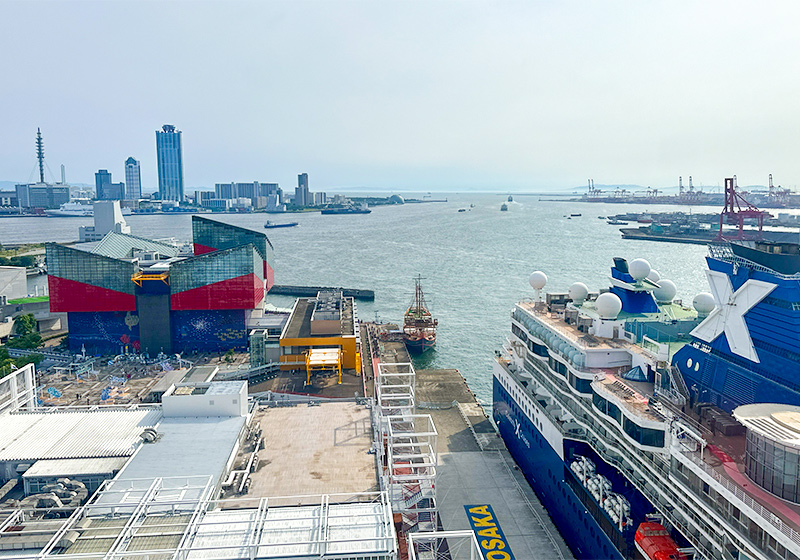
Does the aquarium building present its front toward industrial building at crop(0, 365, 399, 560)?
yes

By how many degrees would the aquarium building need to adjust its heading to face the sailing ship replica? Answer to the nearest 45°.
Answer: approximately 90° to its left

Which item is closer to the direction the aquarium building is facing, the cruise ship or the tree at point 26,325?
the cruise ship

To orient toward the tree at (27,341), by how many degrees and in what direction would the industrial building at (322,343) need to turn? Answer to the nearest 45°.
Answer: approximately 135° to its right

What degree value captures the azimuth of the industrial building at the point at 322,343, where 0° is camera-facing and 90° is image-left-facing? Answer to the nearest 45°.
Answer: approximately 0°

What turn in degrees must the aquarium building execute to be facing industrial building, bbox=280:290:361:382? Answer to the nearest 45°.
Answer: approximately 45° to its left

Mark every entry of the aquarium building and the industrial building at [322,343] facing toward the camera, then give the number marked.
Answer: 2

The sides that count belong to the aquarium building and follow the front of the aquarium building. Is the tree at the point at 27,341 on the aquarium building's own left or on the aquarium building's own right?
on the aquarium building's own right
